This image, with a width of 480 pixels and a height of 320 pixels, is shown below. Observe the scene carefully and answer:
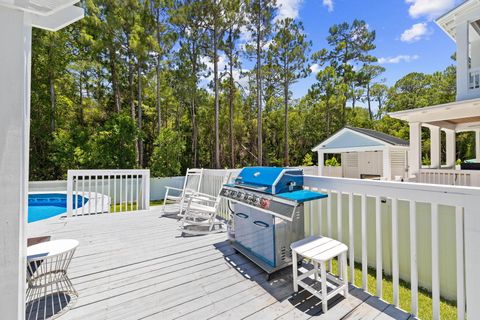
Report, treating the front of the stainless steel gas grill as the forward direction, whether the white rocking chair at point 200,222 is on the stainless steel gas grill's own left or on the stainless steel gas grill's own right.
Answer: on the stainless steel gas grill's own right

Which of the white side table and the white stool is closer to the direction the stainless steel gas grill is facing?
the white side table

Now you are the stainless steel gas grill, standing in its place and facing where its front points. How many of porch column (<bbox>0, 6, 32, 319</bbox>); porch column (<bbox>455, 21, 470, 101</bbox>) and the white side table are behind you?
1

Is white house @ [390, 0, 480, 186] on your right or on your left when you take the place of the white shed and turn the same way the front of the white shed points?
on your left

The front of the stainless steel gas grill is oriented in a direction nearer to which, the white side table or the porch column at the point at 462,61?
the white side table

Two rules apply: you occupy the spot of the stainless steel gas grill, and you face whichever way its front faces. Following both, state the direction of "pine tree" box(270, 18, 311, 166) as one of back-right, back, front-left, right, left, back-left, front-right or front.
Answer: back-right

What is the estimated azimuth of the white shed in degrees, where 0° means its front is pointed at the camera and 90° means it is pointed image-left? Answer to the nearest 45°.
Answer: approximately 45°

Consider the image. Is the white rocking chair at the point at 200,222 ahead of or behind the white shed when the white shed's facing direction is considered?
ahead

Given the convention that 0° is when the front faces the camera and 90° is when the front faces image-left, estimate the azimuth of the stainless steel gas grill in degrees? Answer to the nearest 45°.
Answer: approximately 45°

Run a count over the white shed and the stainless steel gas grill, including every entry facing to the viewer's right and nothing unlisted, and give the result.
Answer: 0

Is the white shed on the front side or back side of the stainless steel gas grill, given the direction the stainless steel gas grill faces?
on the back side

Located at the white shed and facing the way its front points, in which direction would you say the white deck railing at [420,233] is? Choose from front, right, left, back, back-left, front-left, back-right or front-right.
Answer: front-left
